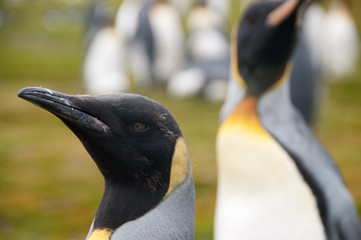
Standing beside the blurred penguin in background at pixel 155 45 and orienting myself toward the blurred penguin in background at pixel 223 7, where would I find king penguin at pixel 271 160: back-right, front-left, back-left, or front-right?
back-right

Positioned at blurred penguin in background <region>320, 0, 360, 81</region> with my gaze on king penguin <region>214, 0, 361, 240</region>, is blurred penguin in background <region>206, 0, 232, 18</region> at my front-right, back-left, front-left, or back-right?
back-right

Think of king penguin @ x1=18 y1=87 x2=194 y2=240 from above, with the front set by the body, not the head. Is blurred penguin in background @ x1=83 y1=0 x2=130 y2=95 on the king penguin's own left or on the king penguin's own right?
on the king penguin's own right

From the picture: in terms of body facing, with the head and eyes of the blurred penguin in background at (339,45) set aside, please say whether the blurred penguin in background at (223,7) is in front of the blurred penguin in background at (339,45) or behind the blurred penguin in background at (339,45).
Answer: behind

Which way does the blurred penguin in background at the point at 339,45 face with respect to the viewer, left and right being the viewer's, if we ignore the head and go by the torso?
facing the viewer

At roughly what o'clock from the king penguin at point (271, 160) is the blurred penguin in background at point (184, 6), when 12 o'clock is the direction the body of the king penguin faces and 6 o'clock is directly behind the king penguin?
The blurred penguin in background is roughly at 4 o'clock from the king penguin.

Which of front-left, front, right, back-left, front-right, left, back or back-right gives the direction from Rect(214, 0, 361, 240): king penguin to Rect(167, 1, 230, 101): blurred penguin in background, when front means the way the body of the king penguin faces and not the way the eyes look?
back-right

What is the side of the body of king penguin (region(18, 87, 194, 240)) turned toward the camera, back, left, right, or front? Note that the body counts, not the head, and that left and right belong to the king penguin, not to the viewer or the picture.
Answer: left

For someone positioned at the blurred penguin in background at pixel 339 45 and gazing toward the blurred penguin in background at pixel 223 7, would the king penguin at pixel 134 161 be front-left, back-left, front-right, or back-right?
back-left
